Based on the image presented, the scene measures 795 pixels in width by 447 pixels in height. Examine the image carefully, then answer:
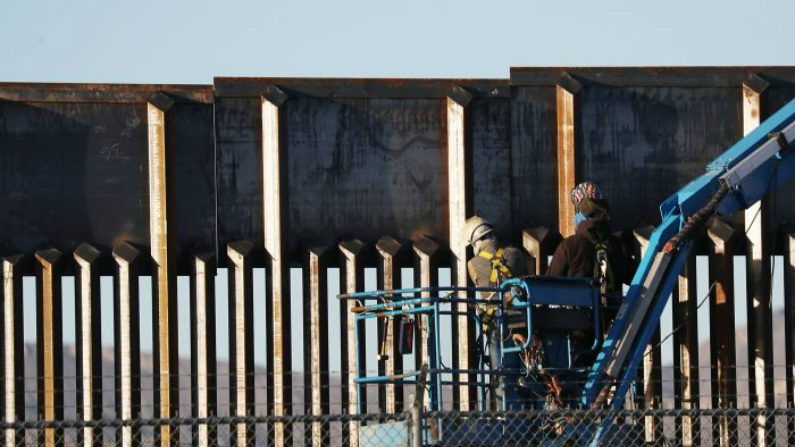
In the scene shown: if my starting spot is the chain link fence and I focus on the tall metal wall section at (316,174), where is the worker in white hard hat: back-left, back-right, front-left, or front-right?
front-right

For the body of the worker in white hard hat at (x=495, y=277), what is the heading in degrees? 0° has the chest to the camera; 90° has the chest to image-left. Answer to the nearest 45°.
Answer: approximately 135°
